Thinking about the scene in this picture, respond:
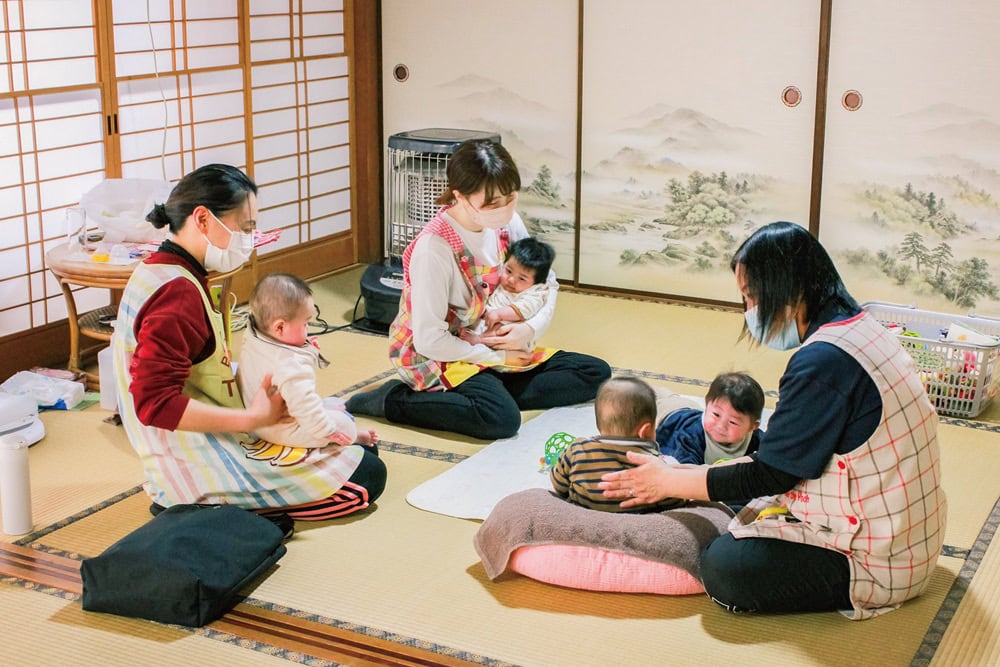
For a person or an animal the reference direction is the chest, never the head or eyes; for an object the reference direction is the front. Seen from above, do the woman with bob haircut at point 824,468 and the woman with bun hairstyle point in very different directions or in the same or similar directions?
very different directions

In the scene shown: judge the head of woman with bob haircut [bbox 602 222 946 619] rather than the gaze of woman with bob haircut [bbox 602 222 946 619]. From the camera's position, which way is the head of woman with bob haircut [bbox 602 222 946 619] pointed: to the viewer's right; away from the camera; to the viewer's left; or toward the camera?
to the viewer's left

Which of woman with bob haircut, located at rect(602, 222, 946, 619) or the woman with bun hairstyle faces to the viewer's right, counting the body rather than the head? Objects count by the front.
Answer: the woman with bun hairstyle

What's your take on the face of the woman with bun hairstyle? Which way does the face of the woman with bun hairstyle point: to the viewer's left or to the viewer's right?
to the viewer's right

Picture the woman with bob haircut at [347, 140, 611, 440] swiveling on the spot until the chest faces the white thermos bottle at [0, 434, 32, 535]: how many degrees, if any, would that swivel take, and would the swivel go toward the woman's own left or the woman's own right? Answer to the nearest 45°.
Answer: approximately 90° to the woman's own right

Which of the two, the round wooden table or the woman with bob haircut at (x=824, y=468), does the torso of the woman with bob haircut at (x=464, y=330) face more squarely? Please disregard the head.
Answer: the woman with bob haircut

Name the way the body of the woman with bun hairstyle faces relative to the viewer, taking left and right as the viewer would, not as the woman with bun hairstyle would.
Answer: facing to the right of the viewer

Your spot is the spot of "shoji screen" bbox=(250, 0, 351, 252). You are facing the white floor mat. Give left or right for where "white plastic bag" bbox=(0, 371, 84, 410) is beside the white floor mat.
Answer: right

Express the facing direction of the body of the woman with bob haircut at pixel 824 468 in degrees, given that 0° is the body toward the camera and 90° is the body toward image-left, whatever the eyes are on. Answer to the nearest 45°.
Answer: approximately 90°
